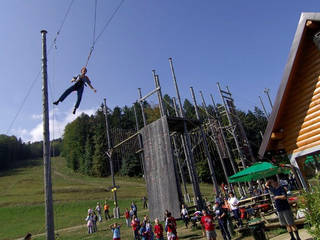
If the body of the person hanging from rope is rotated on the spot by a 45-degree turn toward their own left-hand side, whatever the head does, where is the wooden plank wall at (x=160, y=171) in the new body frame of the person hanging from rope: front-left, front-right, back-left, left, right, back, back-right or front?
left

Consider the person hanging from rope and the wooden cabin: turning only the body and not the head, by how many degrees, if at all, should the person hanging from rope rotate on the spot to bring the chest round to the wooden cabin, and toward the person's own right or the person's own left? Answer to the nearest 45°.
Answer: approximately 45° to the person's own left

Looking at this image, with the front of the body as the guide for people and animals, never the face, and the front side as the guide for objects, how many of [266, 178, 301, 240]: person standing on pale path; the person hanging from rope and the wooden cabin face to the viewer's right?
0

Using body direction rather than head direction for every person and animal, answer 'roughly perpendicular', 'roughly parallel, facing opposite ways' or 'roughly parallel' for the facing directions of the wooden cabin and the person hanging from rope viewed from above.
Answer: roughly perpendicular

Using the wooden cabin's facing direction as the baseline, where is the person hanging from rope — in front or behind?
in front

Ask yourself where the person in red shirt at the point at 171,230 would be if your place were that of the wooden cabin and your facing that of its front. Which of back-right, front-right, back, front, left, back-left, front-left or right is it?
front-right

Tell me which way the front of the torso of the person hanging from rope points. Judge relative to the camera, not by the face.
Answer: toward the camera

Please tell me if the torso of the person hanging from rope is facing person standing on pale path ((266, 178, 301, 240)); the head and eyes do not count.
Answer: no

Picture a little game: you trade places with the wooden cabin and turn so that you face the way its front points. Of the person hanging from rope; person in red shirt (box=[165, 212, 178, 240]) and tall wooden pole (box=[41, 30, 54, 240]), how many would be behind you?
0

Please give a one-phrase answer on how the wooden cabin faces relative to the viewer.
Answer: facing the viewer and to the left of the viewer
